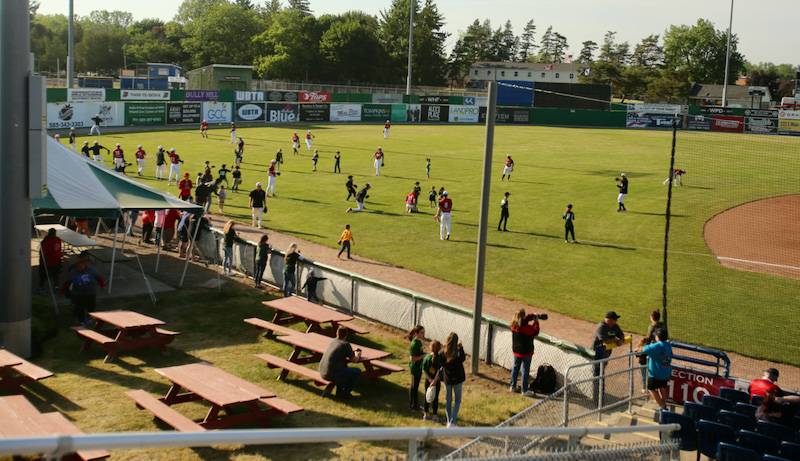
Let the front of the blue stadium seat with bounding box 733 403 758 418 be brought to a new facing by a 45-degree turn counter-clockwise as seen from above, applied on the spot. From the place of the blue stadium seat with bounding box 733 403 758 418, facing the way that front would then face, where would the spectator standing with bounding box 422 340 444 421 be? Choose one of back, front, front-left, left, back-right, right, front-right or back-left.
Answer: left

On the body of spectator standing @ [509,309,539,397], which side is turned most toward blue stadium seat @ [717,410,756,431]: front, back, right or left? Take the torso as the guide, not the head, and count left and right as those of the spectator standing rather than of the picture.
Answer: right

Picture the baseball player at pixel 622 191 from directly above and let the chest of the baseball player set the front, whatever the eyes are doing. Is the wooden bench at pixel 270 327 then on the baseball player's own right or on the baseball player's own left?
on the baseball player's own left

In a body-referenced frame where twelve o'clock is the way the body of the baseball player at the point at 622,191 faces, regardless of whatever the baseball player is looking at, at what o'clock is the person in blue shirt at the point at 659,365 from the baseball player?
The person in blue shirt is roughly at 9 o'clock from the baseball player.

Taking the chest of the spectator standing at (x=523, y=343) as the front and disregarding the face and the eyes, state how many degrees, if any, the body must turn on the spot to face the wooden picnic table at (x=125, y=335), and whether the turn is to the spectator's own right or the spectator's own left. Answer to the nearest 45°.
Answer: approximately 135° to the spectator's own left

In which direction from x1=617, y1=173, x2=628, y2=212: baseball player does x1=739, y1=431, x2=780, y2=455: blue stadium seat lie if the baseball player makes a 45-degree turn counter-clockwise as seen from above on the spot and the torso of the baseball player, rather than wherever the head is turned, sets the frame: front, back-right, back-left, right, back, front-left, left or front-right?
front-left

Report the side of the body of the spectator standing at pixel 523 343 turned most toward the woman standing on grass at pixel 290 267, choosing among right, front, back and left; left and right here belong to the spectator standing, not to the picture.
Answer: left

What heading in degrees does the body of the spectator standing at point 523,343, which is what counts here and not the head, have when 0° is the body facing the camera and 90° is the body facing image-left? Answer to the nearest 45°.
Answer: approximately 225°
